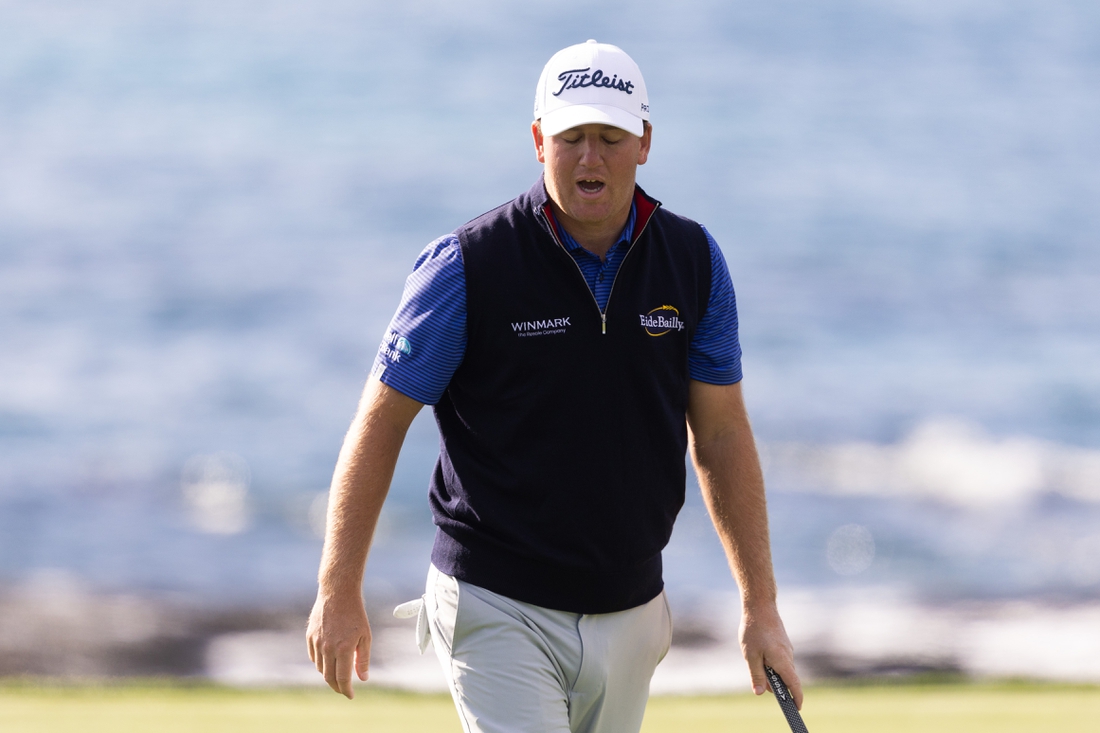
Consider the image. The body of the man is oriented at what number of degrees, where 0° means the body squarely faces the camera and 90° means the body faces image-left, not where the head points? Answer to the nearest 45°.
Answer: approximately 0°
